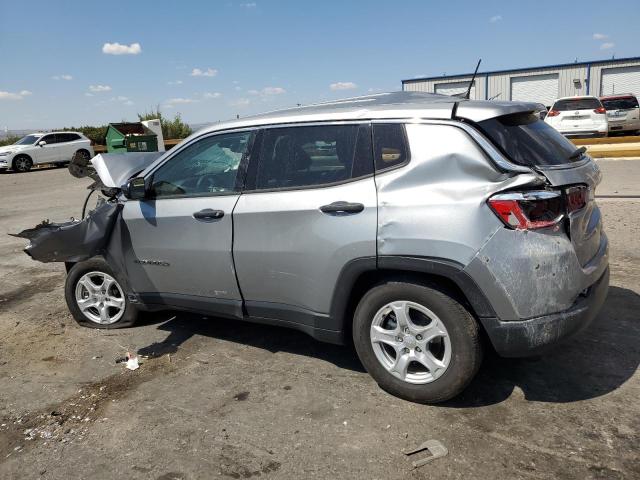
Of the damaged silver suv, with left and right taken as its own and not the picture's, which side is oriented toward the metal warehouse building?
right

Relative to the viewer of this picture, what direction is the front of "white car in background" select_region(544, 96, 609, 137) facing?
facing away from the viewer

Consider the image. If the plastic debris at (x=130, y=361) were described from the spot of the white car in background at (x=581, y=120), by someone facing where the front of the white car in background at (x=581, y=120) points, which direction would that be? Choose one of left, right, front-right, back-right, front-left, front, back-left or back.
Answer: back

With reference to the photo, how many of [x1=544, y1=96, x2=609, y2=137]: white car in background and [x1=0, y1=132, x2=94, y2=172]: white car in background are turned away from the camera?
1

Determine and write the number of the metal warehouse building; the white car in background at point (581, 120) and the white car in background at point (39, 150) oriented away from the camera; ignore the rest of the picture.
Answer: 1

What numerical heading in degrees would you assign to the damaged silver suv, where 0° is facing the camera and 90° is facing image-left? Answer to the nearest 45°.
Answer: approximately 135°

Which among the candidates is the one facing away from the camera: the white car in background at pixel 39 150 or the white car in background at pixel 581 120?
the white car in background at pixel 581 120

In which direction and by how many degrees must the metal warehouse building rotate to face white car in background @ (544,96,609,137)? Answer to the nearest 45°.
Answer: approximately 45° to its left

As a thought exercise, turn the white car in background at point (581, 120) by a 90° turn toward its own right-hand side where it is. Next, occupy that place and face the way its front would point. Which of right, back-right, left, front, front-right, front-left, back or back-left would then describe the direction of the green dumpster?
back

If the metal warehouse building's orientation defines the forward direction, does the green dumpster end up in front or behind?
in front

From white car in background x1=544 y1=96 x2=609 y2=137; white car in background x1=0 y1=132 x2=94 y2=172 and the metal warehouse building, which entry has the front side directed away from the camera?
white car in background x1=544 y1=96 x2=609 y2=137

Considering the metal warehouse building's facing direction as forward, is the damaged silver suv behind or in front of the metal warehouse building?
in front

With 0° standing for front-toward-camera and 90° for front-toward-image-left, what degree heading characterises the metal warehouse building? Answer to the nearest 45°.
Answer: approximately 45°
